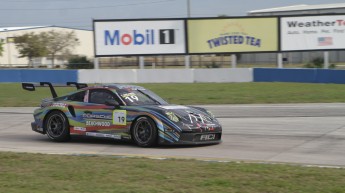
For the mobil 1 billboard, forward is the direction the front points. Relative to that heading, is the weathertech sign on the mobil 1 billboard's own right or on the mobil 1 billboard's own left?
on the mobil 1 billboard's own left

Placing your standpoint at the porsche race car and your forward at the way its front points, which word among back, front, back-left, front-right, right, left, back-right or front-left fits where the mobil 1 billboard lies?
back-left

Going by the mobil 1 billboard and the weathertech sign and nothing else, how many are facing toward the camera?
2

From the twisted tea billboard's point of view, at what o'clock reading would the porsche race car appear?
The porsche race car is roughly at 12 o'clock from the twisted tea billboard.

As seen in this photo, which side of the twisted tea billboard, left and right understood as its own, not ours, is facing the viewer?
front

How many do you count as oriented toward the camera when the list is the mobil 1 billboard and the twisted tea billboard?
2

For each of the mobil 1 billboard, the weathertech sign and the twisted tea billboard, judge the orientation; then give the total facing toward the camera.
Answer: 3

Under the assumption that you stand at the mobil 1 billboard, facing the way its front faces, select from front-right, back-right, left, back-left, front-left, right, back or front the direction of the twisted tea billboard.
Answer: left

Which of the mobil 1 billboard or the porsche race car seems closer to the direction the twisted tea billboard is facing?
the porsche race car

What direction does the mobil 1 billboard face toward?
toward the camera

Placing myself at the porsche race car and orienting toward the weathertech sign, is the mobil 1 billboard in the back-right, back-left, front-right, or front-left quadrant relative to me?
front-left

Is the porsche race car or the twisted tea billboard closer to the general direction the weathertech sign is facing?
the porsche race car

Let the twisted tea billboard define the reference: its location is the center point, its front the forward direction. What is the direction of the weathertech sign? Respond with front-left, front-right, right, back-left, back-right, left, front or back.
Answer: left

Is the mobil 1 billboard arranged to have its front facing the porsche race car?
yes

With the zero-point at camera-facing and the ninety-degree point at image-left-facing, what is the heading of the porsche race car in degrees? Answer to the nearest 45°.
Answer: approximately 315°

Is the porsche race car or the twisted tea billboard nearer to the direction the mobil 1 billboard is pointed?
the porsche race car

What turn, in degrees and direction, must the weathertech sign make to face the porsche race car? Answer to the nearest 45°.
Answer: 0° — it already faces it

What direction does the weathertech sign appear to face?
toward the camera
